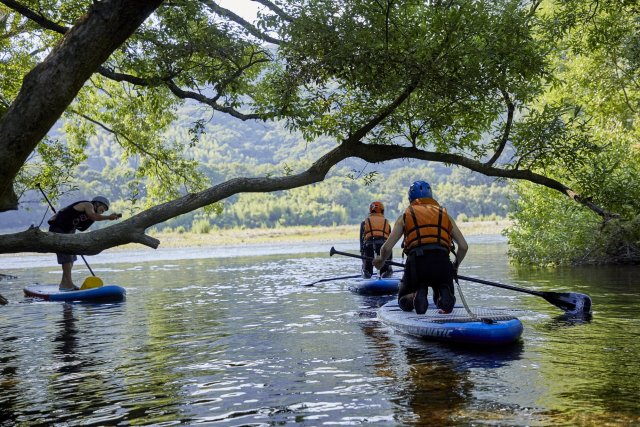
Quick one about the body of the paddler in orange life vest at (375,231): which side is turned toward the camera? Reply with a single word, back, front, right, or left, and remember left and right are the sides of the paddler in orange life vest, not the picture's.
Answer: back

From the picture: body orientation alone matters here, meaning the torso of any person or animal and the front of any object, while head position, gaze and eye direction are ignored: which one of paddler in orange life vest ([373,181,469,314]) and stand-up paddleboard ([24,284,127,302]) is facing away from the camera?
the paddler in orange life vest

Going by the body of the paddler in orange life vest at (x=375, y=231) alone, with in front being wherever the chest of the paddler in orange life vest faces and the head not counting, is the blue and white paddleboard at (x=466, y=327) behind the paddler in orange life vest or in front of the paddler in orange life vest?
behind

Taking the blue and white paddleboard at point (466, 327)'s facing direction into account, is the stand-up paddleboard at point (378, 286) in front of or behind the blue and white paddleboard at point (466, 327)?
in front

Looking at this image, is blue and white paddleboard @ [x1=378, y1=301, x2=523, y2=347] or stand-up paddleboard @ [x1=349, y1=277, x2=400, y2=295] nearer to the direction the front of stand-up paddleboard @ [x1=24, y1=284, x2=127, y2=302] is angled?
the stand-up paddleboard

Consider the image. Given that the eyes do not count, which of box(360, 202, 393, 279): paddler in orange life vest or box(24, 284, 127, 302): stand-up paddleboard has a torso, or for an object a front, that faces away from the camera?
the paddler in orange life vest

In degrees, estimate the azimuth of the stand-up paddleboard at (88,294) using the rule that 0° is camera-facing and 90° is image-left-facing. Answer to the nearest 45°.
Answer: approximately 270°

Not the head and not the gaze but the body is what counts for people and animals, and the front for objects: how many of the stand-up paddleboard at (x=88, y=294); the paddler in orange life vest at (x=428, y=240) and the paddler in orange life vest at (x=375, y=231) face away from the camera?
2

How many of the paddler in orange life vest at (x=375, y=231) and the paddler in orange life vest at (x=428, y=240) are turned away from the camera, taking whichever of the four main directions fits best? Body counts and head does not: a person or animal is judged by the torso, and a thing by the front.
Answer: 2

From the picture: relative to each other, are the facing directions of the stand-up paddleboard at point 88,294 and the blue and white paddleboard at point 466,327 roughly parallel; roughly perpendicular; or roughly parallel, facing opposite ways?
roughly perpendicular

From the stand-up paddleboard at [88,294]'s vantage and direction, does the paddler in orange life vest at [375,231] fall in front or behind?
in front

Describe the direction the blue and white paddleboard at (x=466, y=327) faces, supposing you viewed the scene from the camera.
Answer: facing away from the viewer and to the left of the viewer

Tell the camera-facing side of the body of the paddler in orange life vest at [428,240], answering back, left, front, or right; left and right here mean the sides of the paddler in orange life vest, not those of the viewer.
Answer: back
